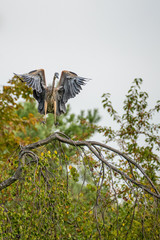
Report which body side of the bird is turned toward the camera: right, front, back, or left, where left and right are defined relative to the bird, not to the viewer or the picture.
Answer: front
